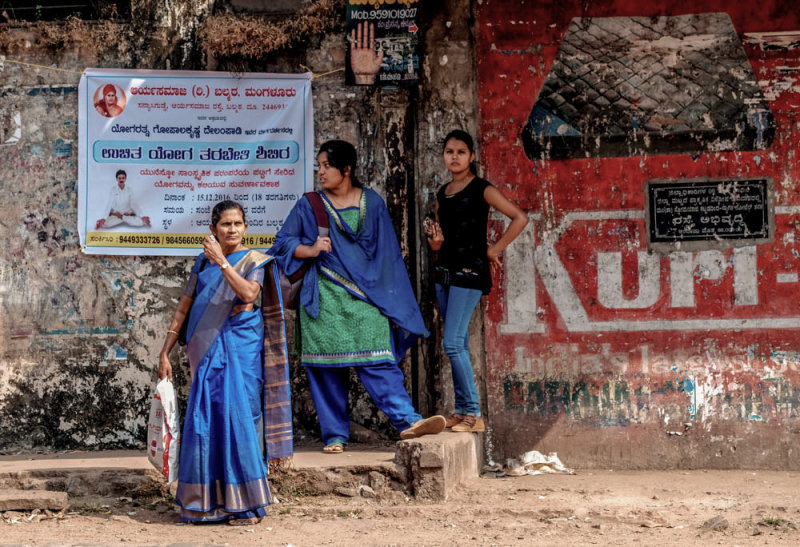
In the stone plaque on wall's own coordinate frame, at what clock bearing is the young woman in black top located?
The young woman in black top is roughly at 2 o'clock from the stone plaque on wall.

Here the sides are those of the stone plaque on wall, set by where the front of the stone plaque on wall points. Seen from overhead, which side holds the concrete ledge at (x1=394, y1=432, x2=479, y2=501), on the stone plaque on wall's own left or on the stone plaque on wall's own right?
on the stone plaque on wall's own right

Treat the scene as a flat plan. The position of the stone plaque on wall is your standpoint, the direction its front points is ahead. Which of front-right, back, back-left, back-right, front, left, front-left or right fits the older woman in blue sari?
front-right

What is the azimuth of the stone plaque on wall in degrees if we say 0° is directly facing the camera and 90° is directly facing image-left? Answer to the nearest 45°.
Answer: approximately 0°
